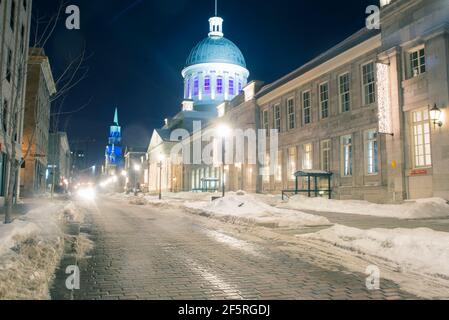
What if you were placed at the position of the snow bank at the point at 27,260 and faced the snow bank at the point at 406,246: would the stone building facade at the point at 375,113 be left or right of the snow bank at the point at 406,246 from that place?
left

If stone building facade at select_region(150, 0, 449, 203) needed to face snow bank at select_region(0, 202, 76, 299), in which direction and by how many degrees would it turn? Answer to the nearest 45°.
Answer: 0° — it already faces it

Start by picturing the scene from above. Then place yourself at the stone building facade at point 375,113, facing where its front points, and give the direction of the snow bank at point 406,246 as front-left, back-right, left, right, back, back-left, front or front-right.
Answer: front-left

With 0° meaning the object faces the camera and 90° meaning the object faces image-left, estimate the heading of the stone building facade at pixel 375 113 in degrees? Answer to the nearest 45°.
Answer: approximately 45°
